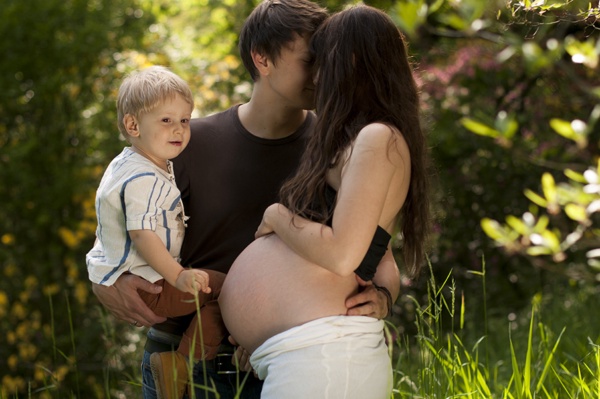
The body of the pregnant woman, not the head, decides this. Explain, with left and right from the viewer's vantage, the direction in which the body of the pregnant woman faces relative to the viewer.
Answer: facing to the left of the viewer

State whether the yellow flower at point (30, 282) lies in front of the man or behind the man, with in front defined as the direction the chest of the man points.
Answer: behind

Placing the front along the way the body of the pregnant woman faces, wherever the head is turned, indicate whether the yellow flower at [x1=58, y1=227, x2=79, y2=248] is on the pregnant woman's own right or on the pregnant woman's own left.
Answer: on the pregnant woman's own right

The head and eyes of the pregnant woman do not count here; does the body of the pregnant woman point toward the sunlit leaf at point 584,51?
no

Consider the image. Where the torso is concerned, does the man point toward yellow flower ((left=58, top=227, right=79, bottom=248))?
no

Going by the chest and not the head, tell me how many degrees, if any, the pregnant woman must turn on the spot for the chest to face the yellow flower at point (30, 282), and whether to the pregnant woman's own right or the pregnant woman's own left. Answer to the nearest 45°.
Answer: approximately 45° to the pregnant woman's own right

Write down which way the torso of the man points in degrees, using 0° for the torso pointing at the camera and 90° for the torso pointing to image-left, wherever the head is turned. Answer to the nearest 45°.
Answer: approximately 315°

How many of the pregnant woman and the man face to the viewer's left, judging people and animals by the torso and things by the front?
1

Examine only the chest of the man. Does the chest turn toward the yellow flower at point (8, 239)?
no

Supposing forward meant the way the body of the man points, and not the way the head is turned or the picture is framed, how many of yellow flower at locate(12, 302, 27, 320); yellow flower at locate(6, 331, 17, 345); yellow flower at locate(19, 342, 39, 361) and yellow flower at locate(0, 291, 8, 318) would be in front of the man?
0
